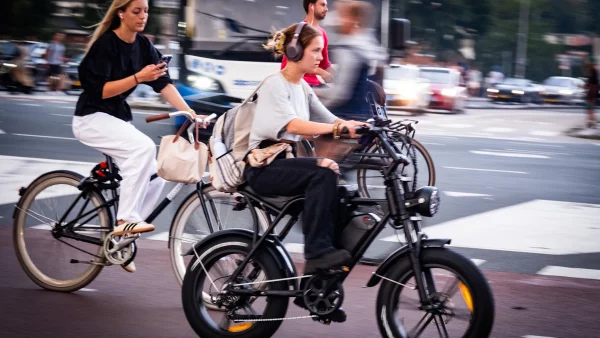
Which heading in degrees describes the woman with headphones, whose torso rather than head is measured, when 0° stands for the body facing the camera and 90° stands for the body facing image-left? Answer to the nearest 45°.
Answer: approximately 270°

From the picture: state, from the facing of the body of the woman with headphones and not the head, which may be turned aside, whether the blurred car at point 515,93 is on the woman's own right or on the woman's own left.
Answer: on the woman's own left

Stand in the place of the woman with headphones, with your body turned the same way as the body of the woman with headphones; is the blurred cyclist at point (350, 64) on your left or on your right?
on your left

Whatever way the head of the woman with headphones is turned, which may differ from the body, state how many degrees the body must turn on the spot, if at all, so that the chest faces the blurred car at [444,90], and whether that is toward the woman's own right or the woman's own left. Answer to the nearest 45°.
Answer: approximately 90° to the woman's own left

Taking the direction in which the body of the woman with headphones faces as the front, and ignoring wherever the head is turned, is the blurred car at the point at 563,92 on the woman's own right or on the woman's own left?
on the woman's own left

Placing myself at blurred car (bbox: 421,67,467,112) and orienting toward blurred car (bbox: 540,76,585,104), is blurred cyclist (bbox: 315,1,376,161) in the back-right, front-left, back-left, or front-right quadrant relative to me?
back-right
